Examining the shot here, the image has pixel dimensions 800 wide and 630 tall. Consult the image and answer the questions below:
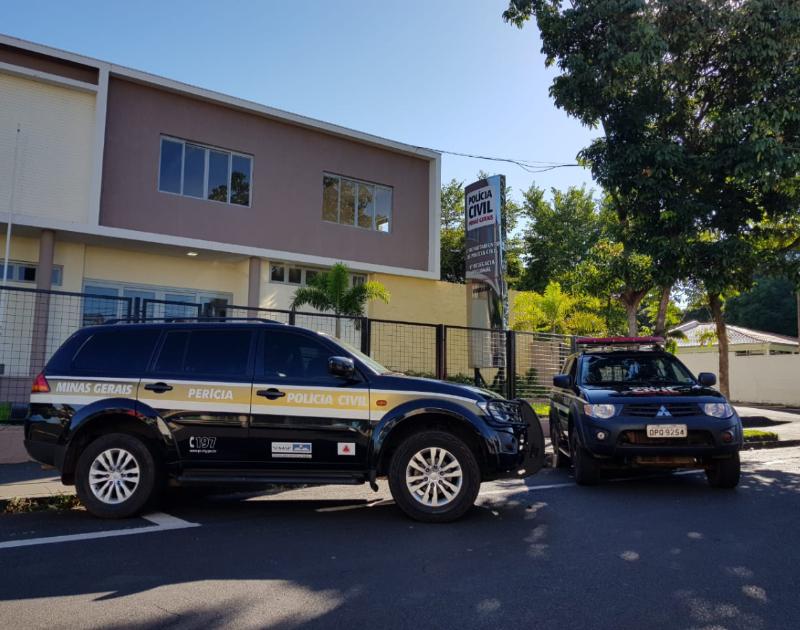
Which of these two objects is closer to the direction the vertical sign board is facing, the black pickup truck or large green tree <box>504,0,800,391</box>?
the black pickup truck

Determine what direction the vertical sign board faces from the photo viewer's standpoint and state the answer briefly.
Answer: facing the viewer and to the left of the viewer

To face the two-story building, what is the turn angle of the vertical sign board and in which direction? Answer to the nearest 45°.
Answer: approximately 45° to its right

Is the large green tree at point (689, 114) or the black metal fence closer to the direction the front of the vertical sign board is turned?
the black metal fence

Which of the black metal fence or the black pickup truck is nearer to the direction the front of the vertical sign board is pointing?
the black metal fence

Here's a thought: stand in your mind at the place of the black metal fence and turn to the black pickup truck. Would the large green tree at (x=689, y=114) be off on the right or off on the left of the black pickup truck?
left

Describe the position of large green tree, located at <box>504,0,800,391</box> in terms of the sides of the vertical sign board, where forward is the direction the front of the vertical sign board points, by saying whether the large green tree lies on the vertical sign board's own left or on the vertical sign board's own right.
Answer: on the vertical sign board's own left

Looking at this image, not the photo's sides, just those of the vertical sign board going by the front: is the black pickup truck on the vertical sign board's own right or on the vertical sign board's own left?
on the vertical sign board's own left
